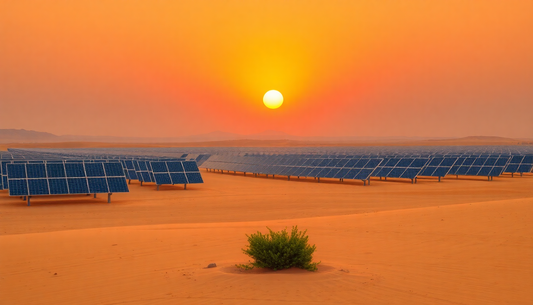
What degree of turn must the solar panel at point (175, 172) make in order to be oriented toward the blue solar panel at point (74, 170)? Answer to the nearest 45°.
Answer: approximately 45° to its right

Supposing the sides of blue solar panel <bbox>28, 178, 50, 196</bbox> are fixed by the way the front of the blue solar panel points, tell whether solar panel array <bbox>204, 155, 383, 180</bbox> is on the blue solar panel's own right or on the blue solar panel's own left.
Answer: on the blue solar panel's own left

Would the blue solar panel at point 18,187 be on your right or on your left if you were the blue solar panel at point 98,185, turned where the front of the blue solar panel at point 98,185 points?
on your right

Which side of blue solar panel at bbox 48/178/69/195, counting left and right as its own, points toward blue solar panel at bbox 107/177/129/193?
left
